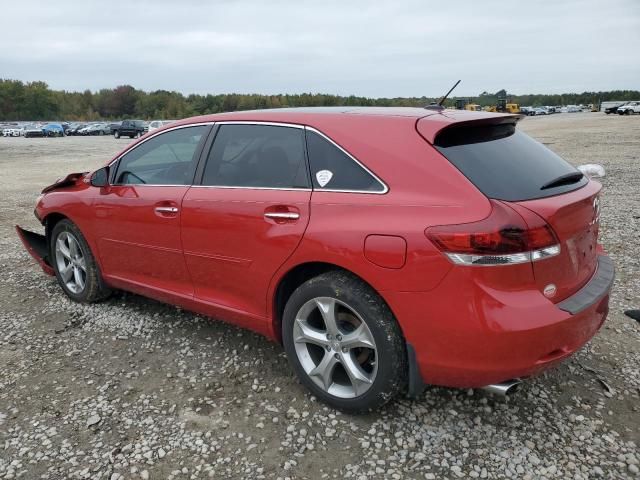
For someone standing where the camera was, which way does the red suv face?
facing away from the viewer and to the left of the viewer

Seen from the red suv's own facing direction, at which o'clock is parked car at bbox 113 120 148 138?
The parked car is roughly at 1 o'clock from the red suv.
